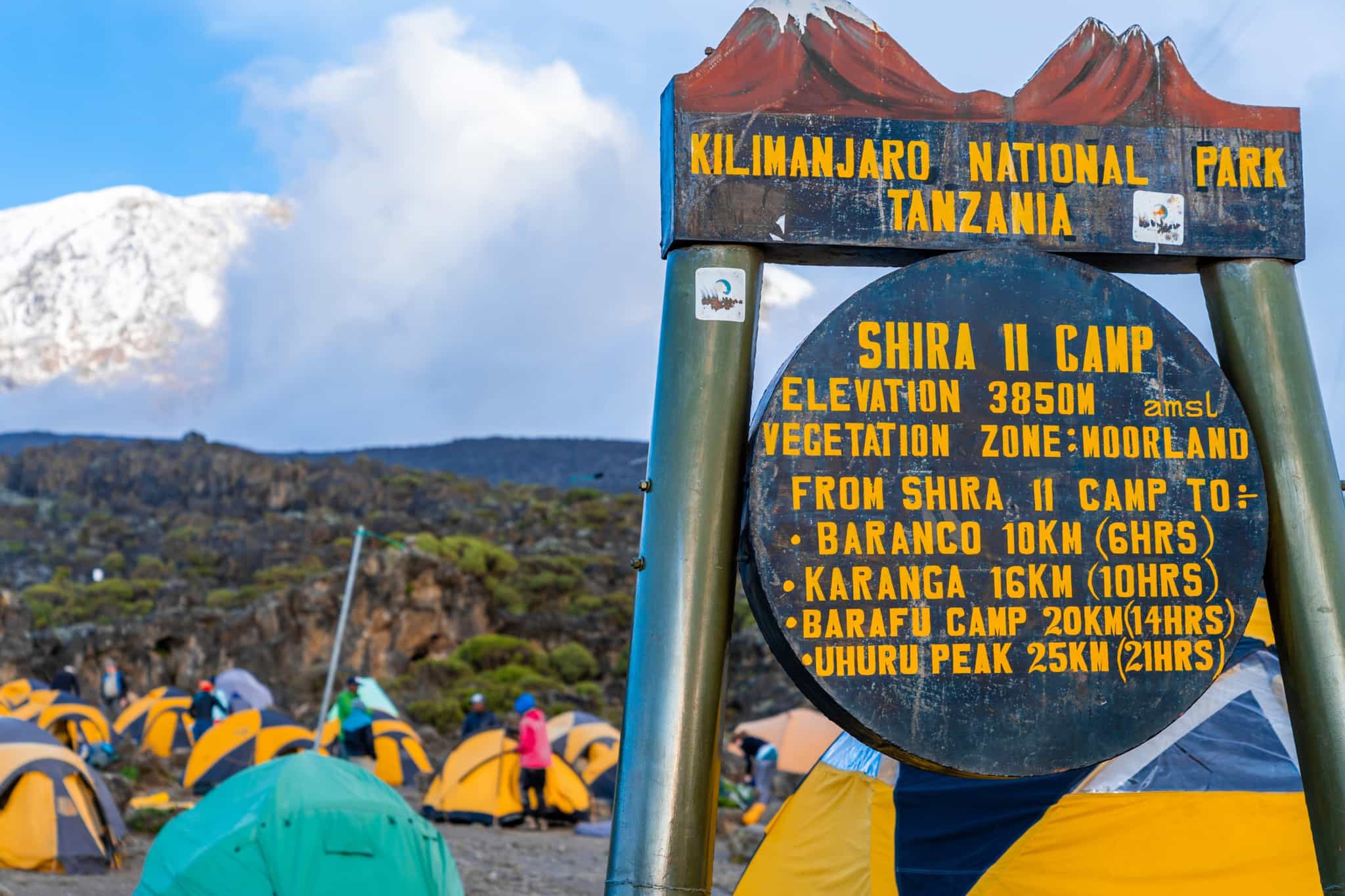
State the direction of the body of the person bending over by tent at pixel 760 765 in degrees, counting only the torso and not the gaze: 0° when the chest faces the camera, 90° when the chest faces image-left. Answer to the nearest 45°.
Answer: approximately 90°

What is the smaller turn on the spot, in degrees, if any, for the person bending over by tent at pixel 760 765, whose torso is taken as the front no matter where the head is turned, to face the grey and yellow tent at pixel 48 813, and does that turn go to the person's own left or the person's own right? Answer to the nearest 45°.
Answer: approximately 45° to the person's own left

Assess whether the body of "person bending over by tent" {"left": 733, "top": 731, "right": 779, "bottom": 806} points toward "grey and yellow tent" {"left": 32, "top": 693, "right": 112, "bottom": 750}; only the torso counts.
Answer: yes

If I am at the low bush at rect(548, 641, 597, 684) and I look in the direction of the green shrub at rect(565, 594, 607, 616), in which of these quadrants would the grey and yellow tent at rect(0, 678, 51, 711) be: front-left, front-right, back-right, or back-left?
back-left

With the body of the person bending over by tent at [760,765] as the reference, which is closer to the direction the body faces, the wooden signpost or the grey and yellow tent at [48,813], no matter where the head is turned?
the grey and yellow tent

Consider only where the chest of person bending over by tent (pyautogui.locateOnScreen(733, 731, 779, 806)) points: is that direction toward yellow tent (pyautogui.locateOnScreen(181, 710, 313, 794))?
yes

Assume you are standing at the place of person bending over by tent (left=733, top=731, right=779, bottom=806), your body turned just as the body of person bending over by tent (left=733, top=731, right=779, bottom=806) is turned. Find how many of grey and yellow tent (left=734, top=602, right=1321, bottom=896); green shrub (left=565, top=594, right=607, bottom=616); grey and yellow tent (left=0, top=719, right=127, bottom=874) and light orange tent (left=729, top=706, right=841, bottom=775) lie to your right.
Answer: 2

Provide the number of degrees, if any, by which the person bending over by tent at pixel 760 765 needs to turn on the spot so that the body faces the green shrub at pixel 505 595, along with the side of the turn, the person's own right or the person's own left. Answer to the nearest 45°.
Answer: approximately 90° to the person's own right

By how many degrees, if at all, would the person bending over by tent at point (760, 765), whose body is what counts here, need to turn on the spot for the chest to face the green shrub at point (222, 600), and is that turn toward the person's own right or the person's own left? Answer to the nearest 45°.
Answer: approximately 45° to the person's own right

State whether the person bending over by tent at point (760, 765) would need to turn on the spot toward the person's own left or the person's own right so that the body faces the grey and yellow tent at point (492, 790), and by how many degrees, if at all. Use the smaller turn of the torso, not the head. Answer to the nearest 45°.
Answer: approximately 45° to the person's own left

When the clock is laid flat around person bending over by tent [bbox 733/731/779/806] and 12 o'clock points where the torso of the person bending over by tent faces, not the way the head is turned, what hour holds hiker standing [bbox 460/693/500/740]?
The hiker standing is roughly at 12 o'clock from the person bending over by tent.
